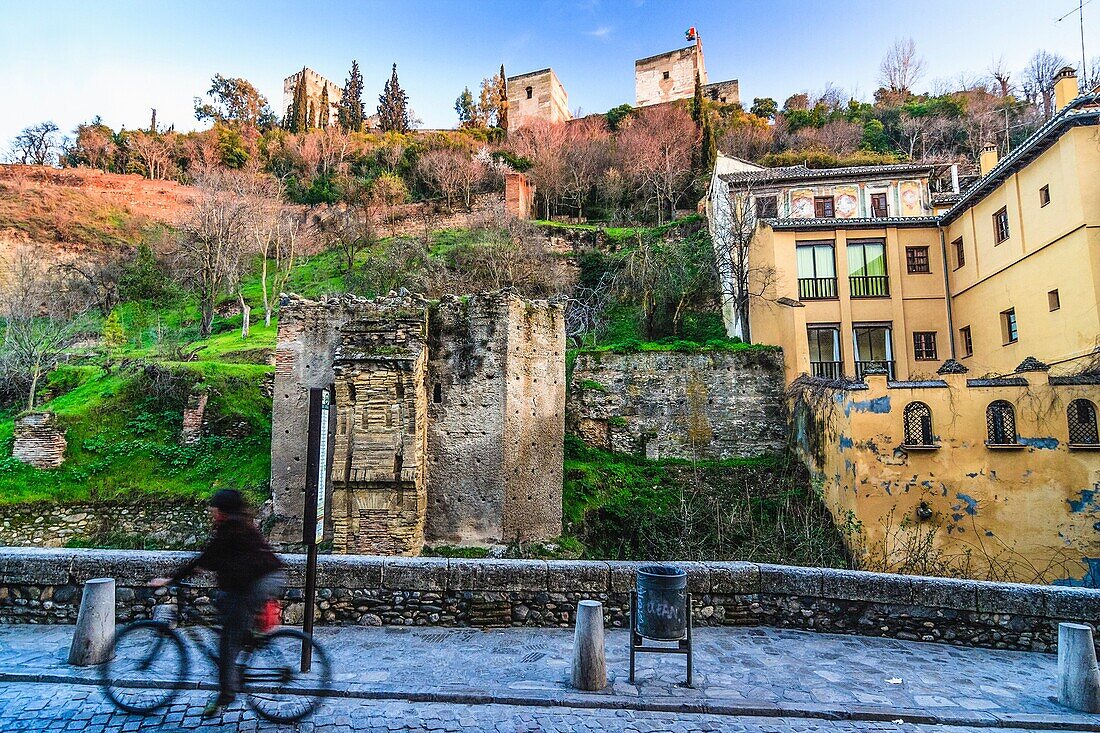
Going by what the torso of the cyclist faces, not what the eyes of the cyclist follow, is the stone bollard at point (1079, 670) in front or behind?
behind

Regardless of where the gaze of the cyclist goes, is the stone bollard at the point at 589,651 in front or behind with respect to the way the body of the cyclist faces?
behind

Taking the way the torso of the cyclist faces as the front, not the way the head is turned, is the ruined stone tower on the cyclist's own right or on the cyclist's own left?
on the cyclist's own right

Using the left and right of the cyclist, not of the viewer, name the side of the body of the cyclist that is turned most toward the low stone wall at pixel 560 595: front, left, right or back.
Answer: back

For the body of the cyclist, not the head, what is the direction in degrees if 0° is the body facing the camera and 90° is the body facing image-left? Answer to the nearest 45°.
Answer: approximately 90°

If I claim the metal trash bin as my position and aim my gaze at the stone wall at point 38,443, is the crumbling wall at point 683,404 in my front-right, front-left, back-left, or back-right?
front-right

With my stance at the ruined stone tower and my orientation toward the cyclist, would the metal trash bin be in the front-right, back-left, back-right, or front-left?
front-left

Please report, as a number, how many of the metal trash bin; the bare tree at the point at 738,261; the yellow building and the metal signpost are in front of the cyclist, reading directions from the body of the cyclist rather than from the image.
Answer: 0

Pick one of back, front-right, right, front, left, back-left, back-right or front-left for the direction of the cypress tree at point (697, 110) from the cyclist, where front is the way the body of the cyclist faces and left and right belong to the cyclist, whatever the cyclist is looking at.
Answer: back-right

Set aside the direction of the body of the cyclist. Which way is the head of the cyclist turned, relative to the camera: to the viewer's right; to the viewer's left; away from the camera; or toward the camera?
to the viewer's left

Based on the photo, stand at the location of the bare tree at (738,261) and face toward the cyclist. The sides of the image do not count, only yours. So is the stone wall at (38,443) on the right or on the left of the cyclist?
right

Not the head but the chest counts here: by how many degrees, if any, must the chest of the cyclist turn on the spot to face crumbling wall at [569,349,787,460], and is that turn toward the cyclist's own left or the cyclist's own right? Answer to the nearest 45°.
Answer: approximately 135° to the cyclist's own right

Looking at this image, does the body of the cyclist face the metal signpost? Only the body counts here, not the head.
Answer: no

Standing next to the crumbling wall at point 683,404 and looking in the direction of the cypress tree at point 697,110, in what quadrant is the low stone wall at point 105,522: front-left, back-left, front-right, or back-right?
back-left

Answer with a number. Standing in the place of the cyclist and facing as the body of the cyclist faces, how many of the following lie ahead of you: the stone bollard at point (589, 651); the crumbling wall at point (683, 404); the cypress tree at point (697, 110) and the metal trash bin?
0
